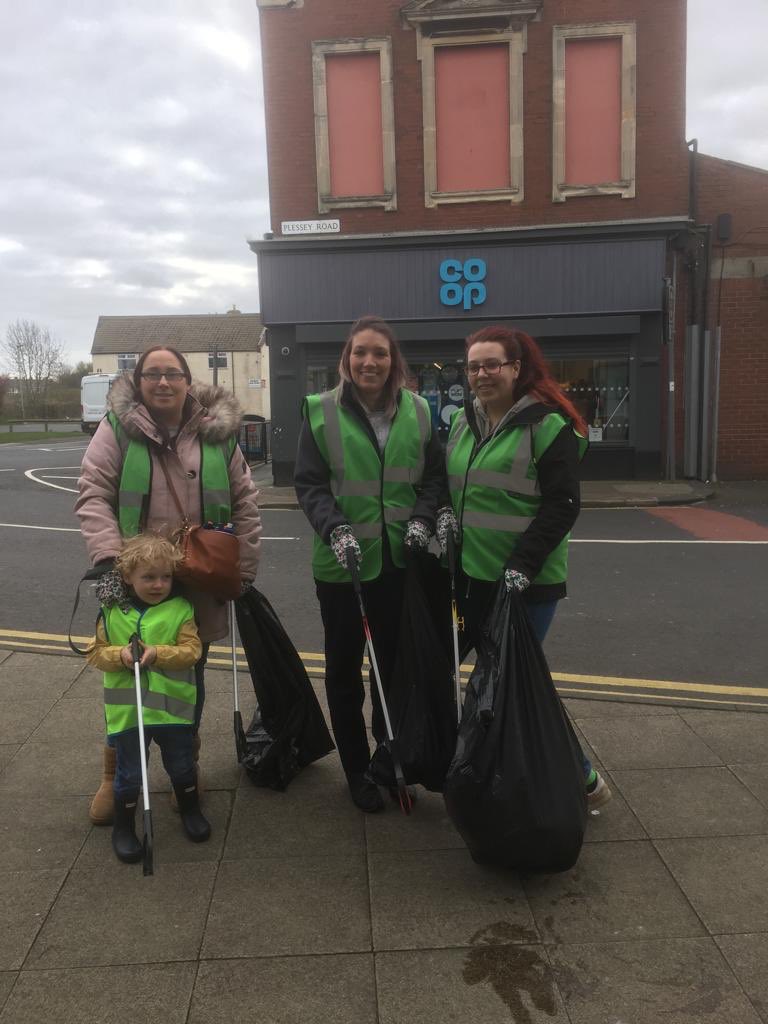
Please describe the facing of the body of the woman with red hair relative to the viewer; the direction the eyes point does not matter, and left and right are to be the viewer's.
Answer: facing the viewer and to the left of the viewer

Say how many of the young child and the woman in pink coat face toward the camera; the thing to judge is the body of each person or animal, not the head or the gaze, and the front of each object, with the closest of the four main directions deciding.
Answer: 2

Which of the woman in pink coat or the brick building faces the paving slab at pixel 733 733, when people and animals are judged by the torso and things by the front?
the brick building

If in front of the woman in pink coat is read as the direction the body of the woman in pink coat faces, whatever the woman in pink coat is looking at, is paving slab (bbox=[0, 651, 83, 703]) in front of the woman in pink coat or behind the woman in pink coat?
behind

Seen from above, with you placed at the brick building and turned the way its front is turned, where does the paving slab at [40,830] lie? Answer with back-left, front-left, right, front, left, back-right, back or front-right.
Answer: front

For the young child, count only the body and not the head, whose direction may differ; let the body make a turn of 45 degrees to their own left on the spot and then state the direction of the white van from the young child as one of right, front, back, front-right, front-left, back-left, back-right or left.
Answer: back-left

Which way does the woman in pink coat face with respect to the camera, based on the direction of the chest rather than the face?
toward the camera

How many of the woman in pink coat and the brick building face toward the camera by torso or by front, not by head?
2

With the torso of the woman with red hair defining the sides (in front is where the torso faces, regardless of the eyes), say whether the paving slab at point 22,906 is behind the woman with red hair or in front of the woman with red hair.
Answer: in front

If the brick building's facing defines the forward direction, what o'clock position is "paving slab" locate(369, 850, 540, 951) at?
The paving slab is roughly at 12 o'clock from the brick building.

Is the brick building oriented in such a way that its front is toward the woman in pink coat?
yes

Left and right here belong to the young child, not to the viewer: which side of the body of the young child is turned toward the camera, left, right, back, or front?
front

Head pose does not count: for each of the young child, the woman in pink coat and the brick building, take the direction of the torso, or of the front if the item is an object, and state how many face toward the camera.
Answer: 3

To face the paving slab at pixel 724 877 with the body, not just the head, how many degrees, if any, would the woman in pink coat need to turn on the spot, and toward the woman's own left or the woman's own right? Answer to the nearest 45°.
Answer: approximately 45° to the woman's own left
